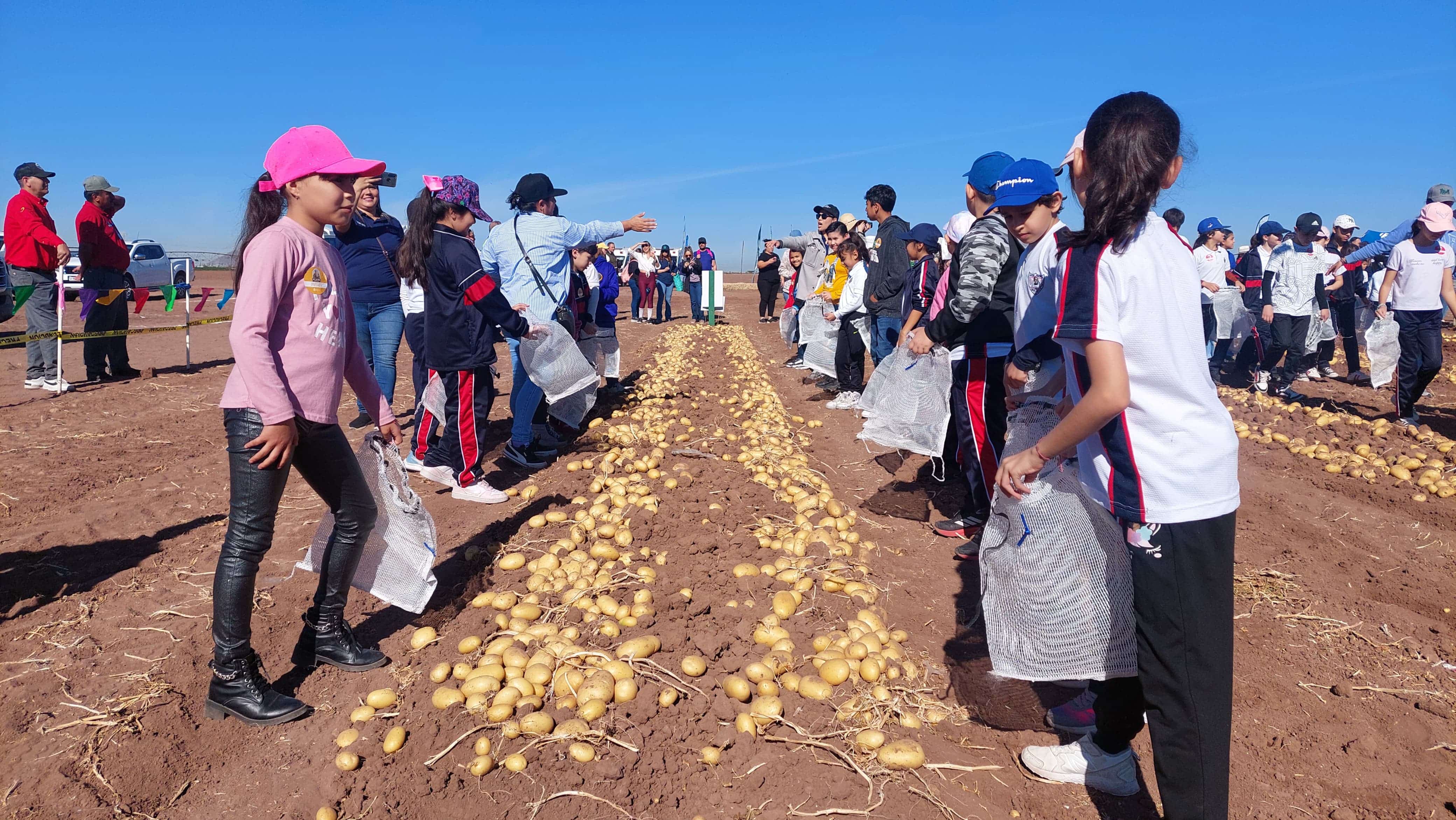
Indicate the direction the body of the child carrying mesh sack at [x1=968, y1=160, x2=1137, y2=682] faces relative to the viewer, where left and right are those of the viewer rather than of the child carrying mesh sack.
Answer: facing away from the viewer and to the left of the viewer

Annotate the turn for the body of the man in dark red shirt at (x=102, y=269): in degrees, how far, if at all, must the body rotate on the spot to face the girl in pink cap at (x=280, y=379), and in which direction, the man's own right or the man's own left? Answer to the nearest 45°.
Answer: approximately 90° to the man's own right

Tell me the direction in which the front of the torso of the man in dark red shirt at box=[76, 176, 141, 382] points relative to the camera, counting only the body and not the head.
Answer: to the viewer's right

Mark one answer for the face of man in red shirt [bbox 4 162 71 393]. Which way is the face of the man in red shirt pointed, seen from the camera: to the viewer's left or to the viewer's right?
to the viewer's right

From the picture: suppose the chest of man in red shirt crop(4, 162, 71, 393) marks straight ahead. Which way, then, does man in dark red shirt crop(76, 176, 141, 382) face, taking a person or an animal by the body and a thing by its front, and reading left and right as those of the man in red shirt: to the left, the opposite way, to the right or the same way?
the same way

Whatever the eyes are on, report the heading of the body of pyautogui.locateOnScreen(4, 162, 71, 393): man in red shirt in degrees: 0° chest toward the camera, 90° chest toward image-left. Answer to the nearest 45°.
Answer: approximately 270°

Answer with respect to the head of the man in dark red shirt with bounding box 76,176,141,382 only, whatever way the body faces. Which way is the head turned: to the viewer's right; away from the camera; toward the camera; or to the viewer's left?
to the viewer's right

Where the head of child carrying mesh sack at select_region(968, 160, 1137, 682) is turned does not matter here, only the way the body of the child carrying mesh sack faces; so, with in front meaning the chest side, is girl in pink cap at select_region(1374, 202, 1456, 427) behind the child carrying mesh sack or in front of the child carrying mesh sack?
behind
